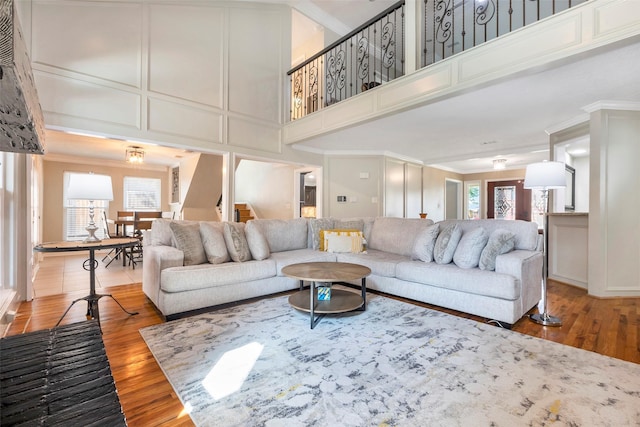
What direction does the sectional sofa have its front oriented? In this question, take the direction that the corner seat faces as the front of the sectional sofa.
toward the camera

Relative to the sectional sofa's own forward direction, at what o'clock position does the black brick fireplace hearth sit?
The black brick fireplace hearth is roughly at 1 o'clock from the sectional sofa.

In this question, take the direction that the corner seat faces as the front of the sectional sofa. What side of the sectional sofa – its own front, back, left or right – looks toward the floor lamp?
left

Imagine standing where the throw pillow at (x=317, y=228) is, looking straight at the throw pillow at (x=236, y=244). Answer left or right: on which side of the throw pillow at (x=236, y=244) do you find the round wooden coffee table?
left

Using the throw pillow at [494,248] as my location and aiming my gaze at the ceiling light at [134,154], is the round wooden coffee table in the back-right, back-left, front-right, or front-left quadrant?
front-left

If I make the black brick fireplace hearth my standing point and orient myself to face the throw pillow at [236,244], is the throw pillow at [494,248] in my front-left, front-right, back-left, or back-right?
front-right

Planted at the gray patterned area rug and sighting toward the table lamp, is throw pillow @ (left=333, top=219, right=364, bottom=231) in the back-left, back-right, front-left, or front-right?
front-right

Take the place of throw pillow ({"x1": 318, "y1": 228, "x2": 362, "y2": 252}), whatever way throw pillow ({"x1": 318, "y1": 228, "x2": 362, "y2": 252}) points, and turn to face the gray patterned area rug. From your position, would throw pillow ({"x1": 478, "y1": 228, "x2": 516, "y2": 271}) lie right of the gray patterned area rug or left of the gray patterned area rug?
left

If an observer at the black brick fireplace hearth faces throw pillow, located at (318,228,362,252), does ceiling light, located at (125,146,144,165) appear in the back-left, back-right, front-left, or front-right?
front-left

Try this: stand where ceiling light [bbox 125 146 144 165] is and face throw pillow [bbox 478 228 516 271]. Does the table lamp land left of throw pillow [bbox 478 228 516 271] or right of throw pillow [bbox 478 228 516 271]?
right

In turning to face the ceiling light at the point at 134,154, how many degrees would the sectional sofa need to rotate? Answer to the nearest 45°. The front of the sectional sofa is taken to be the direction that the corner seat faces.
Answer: approximately 135° to its right
